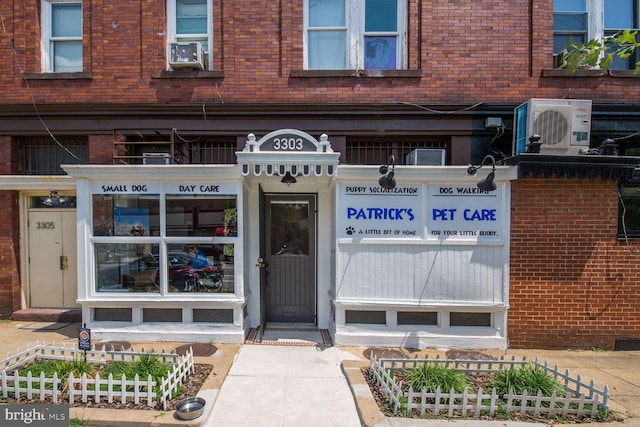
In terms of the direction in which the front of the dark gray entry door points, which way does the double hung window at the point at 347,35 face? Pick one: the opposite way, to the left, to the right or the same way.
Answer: the same way

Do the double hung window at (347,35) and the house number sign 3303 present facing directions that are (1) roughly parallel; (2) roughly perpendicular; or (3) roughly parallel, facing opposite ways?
roughly parallel

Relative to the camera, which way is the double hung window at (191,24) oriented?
toward the camera

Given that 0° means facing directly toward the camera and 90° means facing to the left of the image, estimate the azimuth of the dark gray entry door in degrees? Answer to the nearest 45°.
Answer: approximately 0°

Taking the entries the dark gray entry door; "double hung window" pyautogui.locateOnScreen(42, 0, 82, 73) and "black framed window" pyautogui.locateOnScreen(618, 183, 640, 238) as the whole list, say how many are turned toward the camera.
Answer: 3

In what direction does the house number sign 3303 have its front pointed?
toward the camera

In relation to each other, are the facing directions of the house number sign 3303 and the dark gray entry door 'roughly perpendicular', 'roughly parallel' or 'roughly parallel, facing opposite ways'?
roughly parallel

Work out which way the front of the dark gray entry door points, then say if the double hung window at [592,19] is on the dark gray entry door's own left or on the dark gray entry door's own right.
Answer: on the dark gray entry door's own left

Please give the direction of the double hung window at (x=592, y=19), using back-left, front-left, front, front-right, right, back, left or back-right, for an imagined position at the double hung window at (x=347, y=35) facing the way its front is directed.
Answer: left

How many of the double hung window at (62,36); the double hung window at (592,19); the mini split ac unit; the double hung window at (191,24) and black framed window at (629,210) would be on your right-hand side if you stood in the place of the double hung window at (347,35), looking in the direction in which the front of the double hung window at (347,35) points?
2

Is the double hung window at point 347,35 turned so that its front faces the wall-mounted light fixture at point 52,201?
no

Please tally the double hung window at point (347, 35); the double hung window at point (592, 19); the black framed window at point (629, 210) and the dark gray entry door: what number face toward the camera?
4

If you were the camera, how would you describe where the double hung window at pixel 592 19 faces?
facing the viewer

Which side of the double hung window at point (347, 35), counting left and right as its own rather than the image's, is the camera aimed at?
front

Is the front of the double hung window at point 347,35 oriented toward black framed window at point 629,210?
no

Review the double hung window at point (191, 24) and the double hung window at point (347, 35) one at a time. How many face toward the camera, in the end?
2
